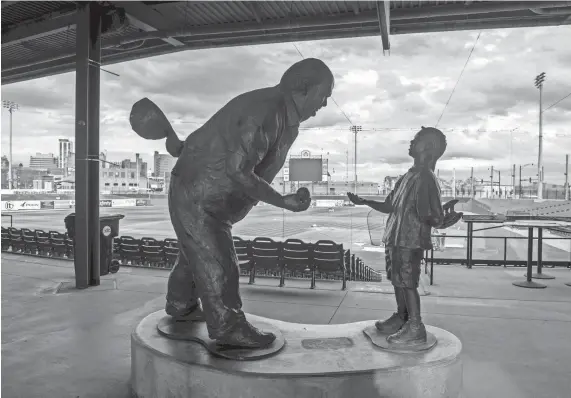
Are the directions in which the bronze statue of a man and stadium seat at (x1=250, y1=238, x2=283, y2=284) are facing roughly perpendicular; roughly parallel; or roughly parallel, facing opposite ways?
roughly perpendicular

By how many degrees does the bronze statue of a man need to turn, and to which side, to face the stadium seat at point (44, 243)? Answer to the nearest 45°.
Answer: approximately 135° to its left

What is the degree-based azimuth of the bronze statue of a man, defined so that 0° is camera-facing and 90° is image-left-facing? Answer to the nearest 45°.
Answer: approximately 270°

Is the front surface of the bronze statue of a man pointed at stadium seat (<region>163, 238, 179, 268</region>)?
no

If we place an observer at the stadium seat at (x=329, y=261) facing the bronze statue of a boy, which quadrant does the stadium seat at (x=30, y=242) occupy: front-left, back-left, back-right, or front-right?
back-right

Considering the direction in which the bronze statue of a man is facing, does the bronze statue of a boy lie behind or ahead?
ahead

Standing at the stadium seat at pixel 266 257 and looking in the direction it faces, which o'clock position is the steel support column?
The steel support column is roughly at 9 o'clock from the stadium seat.

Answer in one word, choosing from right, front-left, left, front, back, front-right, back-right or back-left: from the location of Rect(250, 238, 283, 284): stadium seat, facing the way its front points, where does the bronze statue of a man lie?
back

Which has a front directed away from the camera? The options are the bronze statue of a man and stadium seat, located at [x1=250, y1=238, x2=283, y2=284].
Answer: the stadium seat

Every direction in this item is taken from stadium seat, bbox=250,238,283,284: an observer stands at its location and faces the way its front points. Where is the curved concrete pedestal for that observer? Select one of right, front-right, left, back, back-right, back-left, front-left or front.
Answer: back

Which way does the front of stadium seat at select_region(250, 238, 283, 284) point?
away from the camera

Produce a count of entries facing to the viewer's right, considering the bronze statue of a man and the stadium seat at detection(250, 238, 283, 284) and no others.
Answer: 1

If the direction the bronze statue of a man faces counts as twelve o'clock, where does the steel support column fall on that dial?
The steel support column is roughly at 8 o'clock from the bronze statue of a man.

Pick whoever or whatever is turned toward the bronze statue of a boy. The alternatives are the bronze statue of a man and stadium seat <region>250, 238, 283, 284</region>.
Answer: the bronze statue of a man

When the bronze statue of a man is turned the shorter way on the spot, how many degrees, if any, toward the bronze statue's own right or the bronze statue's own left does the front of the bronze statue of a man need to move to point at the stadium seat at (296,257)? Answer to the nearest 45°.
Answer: approximately 90° to the bronze statue's own left

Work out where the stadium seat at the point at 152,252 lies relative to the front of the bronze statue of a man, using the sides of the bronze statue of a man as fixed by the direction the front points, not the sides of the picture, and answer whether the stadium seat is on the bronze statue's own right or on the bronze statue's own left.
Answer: on the bronze statue's own left

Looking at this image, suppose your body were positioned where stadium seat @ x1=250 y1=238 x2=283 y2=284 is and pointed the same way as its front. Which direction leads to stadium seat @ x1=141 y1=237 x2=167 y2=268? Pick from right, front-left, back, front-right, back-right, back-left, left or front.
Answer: front-left

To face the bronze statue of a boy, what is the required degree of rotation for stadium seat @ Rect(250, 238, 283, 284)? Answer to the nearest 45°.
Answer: approximately 180°

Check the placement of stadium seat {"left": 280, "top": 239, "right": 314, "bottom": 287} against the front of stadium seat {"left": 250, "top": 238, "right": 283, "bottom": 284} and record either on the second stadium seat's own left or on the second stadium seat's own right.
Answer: on the second stadium seat's own right
